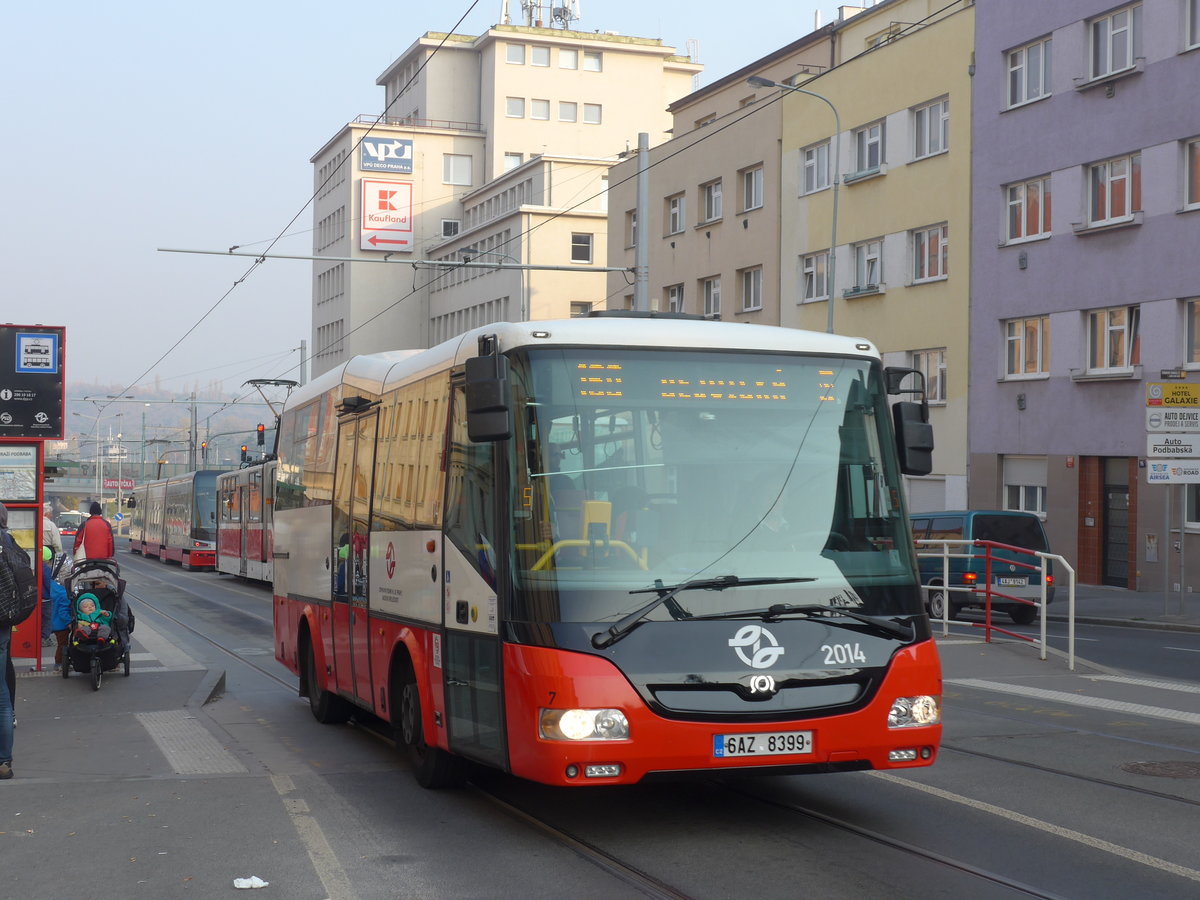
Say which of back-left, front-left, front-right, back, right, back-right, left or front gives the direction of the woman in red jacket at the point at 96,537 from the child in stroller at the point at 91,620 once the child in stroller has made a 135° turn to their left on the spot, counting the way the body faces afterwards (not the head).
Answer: front-left

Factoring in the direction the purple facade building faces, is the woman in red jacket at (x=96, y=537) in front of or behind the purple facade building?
in front

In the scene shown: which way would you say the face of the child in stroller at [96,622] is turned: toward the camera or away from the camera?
toward the camera

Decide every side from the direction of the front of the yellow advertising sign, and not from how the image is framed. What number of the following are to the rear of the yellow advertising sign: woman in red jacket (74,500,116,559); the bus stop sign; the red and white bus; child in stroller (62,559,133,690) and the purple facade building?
1

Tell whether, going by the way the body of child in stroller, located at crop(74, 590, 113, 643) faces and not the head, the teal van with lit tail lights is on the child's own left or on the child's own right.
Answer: on the child's own left

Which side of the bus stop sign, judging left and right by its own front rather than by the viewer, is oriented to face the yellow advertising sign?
left

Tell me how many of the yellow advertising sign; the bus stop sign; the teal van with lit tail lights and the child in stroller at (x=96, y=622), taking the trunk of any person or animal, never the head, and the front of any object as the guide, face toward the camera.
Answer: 3

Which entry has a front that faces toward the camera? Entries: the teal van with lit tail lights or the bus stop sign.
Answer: the bus stop sign

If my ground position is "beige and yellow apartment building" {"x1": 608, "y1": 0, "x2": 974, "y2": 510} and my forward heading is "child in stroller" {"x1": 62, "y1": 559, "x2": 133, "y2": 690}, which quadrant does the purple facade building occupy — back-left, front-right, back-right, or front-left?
front-left

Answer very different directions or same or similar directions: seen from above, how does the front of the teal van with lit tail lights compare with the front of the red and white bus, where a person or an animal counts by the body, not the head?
very different directions

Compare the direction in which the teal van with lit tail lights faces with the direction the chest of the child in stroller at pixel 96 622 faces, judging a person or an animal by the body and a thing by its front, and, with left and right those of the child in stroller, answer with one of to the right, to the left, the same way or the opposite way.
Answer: the opposite way

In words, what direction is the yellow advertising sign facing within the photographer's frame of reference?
facing the viewer

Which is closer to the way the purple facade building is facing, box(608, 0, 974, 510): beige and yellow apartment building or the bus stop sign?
the bus stop sign

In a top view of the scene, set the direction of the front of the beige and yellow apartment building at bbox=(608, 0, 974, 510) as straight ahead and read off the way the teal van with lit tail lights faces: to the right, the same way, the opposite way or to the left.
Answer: to the right

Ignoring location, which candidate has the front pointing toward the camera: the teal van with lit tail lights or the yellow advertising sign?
the yellow advertising sign

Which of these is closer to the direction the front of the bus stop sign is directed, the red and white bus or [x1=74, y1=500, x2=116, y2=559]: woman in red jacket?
the red and white bus

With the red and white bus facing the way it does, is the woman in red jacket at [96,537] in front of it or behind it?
behind

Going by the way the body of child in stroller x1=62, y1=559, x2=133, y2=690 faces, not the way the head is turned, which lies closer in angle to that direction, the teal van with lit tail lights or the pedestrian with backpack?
the pedestrian with backpack

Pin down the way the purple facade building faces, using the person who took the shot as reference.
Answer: facing the viewer and to the left of the viewer

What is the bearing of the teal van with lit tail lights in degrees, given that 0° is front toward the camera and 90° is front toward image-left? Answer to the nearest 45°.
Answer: approximately 135°

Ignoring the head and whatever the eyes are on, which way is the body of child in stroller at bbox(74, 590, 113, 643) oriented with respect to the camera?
toward the camera

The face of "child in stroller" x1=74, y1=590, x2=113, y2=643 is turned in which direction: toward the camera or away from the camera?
toward the camera
